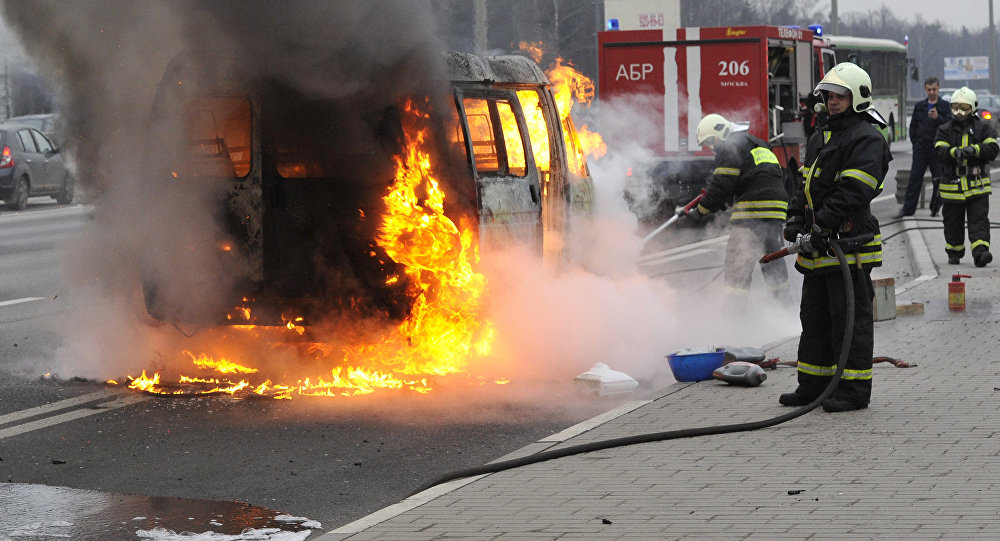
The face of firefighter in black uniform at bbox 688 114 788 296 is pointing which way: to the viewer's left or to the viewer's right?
to the viewer's left

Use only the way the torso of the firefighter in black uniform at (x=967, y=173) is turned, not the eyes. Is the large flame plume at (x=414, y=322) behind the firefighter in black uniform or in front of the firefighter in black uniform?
in front

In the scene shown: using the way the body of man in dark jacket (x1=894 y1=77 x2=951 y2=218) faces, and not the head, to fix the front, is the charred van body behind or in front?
in front

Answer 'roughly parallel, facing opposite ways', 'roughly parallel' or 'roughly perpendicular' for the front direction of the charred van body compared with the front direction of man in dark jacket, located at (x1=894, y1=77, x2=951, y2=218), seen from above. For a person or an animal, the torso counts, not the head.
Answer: roughly parallel, facing opposite ways

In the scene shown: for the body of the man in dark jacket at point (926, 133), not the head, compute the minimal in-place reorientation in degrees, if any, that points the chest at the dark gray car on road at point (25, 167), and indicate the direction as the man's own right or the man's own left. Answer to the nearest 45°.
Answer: approximately 90° to the man's own right

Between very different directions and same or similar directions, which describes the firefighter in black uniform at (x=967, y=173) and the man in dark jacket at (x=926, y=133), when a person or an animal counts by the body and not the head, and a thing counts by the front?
same or similar directions

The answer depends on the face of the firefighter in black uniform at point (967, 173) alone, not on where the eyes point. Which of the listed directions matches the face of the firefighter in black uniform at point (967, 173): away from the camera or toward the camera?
toward the camera

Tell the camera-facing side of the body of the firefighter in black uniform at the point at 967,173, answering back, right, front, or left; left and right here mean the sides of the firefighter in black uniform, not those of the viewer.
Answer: front

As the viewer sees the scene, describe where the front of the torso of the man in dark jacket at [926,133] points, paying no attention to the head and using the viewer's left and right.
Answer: facing the viewer

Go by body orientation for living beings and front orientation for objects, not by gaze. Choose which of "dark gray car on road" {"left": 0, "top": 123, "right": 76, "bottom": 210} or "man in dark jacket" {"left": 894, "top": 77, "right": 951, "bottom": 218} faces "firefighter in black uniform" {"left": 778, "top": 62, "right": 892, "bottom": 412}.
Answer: the man in dark jacket

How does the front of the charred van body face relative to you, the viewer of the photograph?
facing away from the viewer and to the right of the viewer

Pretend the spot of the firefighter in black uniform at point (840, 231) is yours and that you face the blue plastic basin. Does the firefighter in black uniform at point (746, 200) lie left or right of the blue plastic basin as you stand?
right

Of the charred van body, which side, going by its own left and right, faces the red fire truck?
front

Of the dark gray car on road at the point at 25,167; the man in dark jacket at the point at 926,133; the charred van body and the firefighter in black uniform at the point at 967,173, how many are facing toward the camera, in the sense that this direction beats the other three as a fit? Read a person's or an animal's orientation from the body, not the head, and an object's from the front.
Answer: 2

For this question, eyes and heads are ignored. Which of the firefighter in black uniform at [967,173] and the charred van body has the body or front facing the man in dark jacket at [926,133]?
the charred van body

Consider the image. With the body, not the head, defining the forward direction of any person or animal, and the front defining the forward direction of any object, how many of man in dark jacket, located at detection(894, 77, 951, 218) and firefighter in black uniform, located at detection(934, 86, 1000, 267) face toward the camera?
2

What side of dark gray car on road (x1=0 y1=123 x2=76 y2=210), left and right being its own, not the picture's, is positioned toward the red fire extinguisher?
right
